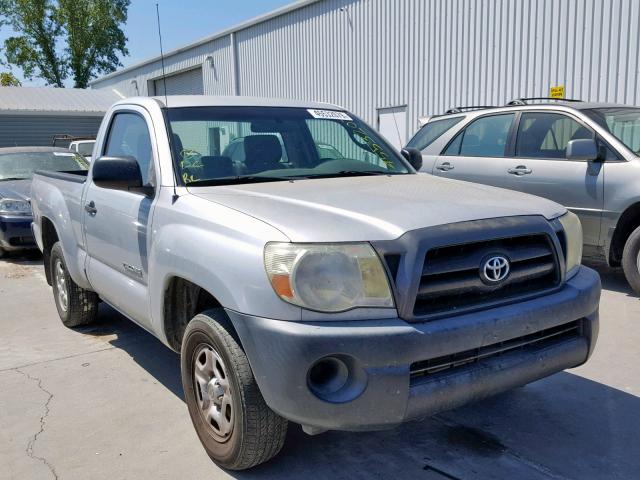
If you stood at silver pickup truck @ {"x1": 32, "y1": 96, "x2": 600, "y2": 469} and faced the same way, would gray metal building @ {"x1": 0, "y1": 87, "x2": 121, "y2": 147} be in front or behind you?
behind

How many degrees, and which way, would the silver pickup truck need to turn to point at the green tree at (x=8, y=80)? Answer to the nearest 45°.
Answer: approximately 180°

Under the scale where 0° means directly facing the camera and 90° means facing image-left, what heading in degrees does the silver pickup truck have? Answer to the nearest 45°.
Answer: approximately 315°

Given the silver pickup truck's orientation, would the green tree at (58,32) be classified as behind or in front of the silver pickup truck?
behind
